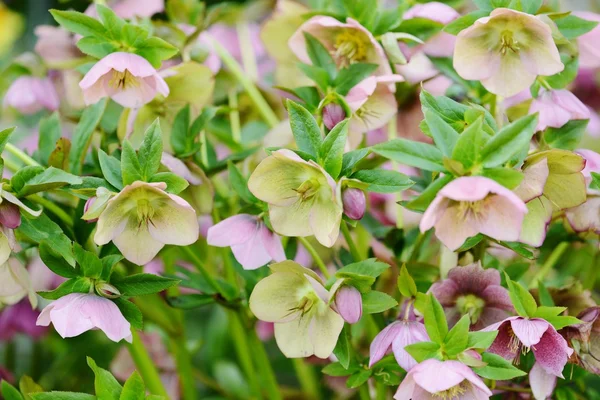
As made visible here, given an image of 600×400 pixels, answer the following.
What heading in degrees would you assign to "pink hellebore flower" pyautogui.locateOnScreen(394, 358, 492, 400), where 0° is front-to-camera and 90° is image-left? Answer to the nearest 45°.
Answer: approximately 0°
